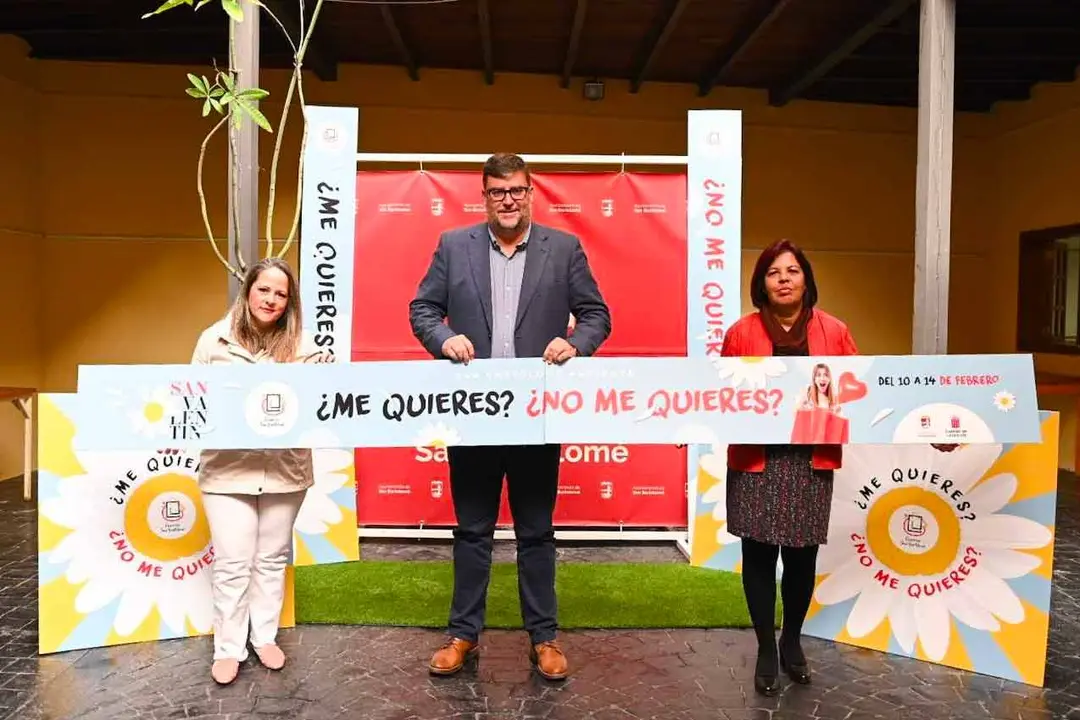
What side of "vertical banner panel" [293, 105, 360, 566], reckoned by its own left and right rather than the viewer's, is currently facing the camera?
front

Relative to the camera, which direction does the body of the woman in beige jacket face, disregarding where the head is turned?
toward the camera

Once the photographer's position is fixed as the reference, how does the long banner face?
facing the viewer

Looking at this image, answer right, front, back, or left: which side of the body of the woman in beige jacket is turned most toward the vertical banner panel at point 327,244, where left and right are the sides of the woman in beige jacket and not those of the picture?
back

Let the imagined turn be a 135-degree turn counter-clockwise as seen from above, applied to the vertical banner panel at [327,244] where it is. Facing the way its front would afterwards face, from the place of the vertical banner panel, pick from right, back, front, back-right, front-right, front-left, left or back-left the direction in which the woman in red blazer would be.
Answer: right

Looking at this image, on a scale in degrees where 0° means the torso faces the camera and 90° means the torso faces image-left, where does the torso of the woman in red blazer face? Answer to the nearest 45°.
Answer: approximately 0°

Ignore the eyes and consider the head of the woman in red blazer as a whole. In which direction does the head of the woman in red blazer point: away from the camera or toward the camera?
toward the camera

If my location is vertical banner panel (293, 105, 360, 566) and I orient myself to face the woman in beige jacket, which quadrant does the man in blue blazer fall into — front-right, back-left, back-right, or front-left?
front-left

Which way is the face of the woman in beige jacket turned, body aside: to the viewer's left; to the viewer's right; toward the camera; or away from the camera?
toward the camera

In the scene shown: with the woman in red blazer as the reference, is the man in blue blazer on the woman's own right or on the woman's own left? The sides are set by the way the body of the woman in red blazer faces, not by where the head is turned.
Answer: on the woman's own right

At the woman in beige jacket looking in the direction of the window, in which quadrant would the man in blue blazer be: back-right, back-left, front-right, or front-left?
front-right

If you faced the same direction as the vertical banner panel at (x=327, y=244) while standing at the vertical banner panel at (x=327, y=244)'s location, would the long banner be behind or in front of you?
in front

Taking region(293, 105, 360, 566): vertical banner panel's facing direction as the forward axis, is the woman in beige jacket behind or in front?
in front
